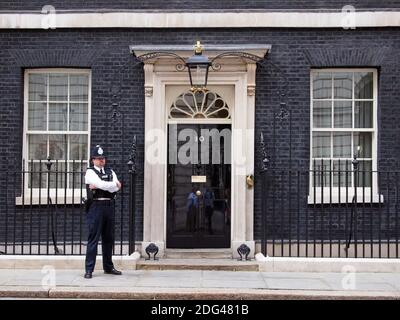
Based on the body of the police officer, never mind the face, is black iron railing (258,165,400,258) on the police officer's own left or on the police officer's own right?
on the police officer's own left

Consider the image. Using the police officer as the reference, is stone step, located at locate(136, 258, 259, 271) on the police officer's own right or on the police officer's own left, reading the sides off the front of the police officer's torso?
on the police officer's own left

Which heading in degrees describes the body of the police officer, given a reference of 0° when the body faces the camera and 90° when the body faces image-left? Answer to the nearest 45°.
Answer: approximately 315°

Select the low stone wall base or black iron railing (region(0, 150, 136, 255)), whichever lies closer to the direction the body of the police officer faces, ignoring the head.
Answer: the low stone wall base

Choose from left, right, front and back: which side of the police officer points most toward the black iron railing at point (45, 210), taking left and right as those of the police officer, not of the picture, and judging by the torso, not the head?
back
